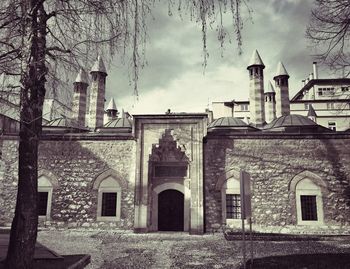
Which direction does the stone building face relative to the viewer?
toward the camera

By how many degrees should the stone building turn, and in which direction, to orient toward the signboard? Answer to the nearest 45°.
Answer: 0° — it already faces it
